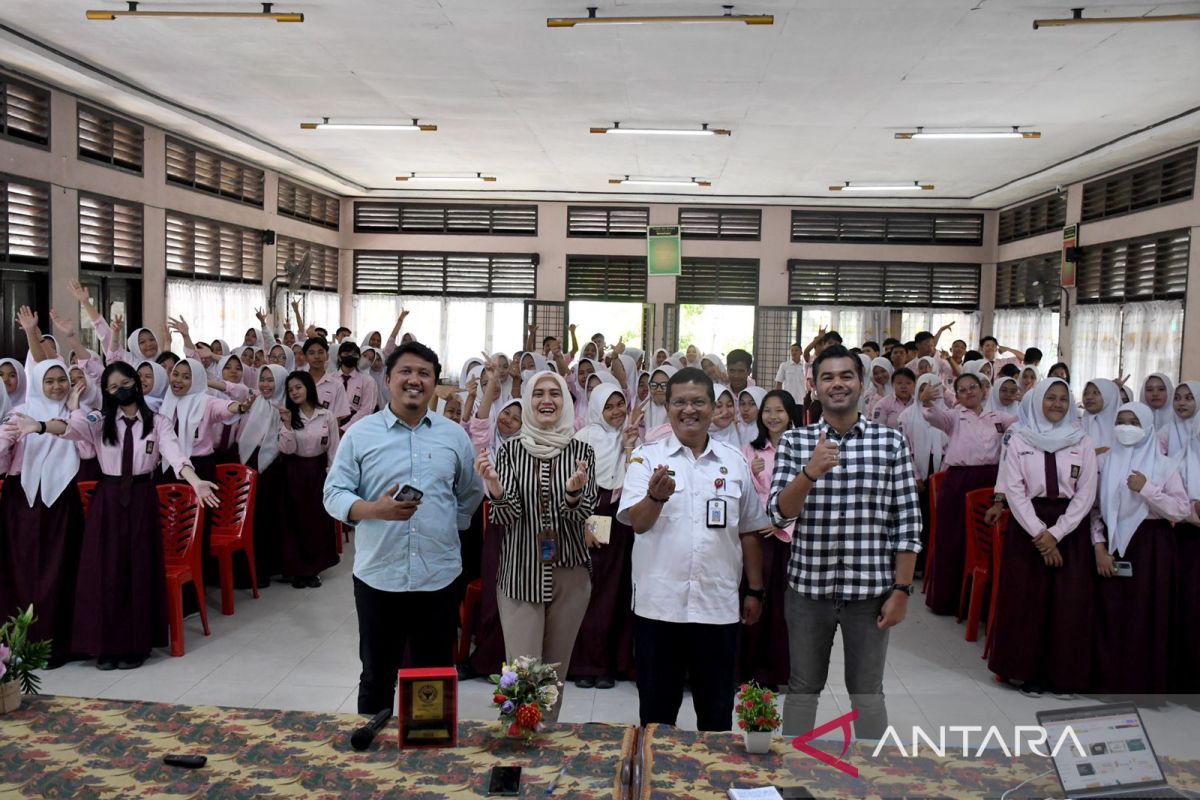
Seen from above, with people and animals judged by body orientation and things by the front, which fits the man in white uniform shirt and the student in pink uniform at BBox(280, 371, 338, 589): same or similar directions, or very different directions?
same or similar directions

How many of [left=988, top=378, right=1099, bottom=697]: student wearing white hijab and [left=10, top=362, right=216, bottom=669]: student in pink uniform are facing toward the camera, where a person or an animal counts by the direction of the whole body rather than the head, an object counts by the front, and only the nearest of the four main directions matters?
2

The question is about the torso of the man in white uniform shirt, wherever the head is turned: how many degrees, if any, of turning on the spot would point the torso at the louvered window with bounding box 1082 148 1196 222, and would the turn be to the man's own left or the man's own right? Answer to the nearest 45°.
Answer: approximately 135° to the man's own left

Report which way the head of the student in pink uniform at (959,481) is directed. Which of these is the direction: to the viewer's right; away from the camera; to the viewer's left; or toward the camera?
toward the camera

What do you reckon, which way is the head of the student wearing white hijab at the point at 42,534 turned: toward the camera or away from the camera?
toward the camera

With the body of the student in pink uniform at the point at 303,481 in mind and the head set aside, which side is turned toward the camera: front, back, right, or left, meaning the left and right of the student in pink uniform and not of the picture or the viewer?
front

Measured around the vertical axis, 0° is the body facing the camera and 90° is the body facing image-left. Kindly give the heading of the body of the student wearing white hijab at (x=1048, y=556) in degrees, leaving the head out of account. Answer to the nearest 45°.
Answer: approximately 0°

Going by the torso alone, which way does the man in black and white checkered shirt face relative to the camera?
toward the camera

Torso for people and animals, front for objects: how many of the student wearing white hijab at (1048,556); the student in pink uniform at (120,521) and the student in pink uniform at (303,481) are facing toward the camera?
3

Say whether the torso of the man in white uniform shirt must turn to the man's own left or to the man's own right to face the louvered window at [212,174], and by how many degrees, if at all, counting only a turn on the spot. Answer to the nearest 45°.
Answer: approximately 135° to the man's own right

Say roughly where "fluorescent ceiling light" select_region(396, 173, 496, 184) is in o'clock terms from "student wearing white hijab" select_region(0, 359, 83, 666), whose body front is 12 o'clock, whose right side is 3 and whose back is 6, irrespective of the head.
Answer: The fluorescent ceiling light is roughly at 7 o'clock from the student wearing white hijab.

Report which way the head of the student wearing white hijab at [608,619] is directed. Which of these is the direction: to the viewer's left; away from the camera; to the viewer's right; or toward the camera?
toward the camera

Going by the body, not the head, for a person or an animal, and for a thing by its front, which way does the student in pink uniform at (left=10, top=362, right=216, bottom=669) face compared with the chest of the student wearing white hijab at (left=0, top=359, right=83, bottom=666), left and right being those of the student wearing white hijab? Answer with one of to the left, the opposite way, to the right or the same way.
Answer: the same way

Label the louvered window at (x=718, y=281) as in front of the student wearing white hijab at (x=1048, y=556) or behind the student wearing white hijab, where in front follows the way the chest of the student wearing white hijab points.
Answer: behind

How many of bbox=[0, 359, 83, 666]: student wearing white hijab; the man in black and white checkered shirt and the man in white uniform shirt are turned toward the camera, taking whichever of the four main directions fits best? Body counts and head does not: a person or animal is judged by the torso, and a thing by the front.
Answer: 3

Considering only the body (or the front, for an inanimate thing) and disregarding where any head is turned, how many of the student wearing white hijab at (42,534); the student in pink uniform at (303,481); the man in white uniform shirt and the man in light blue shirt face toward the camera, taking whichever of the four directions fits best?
4

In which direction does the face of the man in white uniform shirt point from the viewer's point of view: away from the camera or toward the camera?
toward the camera

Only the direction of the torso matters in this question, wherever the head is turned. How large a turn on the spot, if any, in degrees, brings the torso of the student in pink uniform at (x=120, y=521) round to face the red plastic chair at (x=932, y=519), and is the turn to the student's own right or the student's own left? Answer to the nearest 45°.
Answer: approximately 90° to the student's own left

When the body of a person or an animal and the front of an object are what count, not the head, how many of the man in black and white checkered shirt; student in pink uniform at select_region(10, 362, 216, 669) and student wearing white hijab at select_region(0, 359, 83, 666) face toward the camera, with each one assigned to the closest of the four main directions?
3

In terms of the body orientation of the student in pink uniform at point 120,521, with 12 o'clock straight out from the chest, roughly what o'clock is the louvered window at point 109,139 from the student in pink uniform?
The louvered window is roughly at 6 o'clock from the student in pink uniform.

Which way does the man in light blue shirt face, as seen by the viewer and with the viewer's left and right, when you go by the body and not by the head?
facing the viewer
